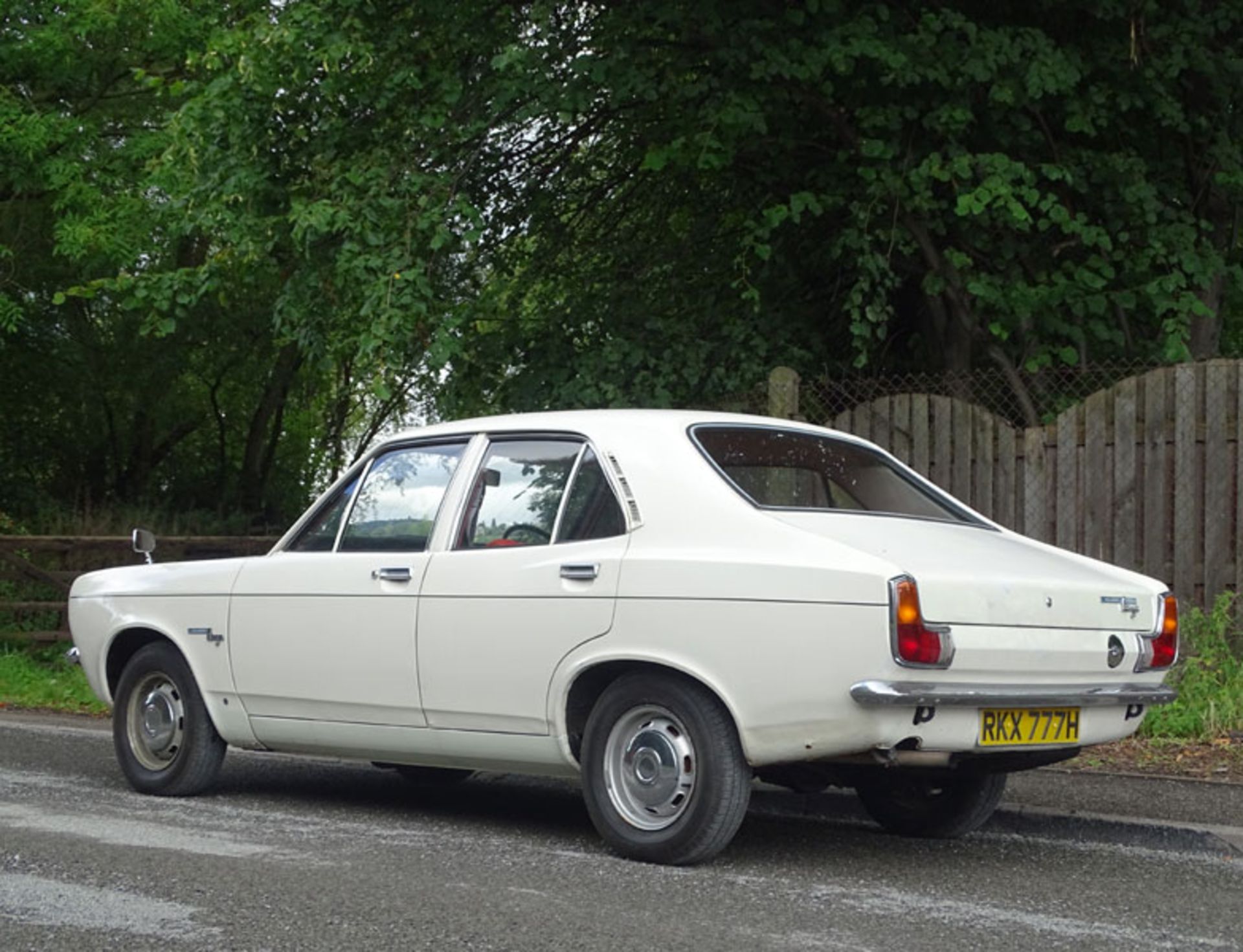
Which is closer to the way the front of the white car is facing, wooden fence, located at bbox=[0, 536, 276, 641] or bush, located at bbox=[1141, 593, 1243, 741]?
the wooden fence

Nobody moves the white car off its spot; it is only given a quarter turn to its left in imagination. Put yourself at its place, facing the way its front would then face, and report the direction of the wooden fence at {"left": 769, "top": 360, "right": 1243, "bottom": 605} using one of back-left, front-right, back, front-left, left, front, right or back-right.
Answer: back

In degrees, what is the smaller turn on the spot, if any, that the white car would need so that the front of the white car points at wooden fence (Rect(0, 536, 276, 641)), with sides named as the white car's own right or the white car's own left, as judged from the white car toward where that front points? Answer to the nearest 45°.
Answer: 0° — it already faces it

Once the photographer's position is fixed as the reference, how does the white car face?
facing away from the viewer and to the left of the viewer

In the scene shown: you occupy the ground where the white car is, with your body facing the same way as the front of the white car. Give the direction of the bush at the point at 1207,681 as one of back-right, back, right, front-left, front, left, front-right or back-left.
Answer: right
